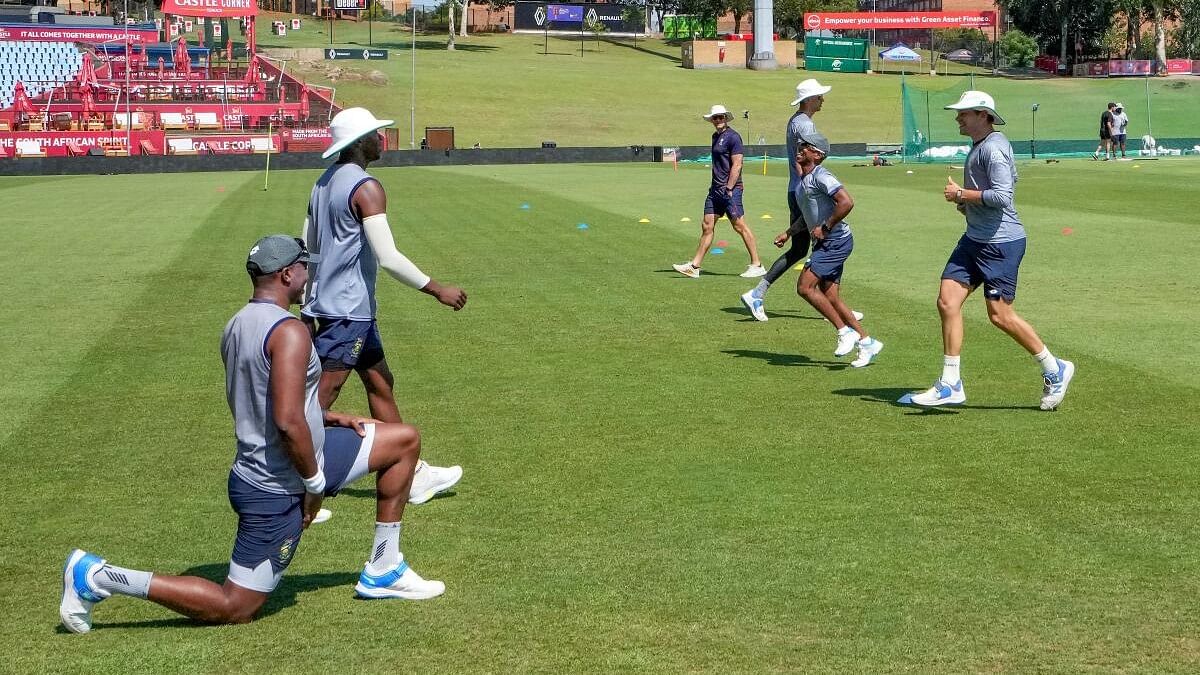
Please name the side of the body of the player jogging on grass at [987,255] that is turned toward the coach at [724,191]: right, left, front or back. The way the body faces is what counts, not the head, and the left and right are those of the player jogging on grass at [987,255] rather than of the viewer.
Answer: right

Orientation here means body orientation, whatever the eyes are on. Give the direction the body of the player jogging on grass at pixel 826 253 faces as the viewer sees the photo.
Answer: to the viewer's left

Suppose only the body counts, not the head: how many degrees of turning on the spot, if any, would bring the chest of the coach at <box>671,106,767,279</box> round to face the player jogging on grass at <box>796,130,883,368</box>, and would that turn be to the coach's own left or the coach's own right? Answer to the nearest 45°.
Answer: approximately 90° to the coach's own left

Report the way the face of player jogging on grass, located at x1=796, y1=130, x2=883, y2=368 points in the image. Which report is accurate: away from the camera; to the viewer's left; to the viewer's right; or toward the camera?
to the viewer's left

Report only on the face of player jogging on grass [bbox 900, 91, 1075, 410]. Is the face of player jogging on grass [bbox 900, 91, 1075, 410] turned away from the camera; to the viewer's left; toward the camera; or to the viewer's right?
to the viewer's left
